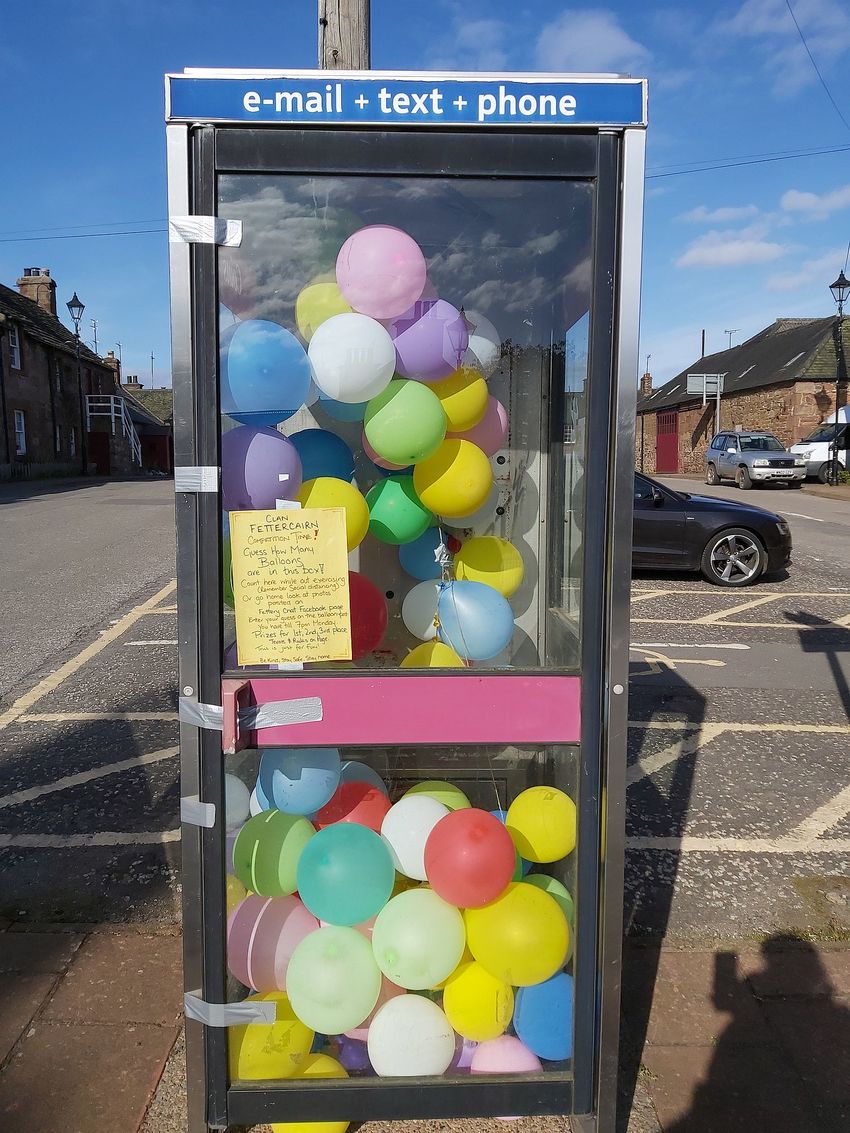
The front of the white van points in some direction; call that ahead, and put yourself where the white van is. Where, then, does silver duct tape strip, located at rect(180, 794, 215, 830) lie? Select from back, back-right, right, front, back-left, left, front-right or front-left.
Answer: front-left

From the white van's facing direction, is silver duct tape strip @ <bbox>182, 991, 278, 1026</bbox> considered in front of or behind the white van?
in front

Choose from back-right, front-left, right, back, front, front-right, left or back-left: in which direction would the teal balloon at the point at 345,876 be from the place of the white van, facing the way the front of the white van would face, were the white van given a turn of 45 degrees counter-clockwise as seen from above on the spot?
front

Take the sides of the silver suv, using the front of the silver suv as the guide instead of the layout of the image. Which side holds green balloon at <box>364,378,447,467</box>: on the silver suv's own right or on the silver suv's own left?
on the silver suv's own right

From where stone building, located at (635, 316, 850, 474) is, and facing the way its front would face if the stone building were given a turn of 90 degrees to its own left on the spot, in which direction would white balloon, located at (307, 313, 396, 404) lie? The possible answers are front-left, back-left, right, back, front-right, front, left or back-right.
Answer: front-right

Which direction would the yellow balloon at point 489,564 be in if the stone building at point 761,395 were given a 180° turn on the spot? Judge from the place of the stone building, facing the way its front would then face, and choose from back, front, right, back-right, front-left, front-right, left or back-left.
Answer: back-right

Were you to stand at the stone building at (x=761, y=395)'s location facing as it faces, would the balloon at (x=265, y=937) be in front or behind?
in front

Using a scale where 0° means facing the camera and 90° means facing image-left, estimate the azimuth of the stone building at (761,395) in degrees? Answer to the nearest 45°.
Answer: approximately 45°

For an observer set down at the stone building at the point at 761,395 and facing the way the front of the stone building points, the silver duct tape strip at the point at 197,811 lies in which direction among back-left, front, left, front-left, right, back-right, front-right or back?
front-left

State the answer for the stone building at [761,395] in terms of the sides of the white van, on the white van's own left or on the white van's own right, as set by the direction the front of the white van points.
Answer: on the white van's own right

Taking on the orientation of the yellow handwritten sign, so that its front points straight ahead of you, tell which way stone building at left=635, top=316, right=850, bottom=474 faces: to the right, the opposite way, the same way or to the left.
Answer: to the right

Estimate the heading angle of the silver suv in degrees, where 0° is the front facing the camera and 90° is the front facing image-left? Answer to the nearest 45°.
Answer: approximately 315°
